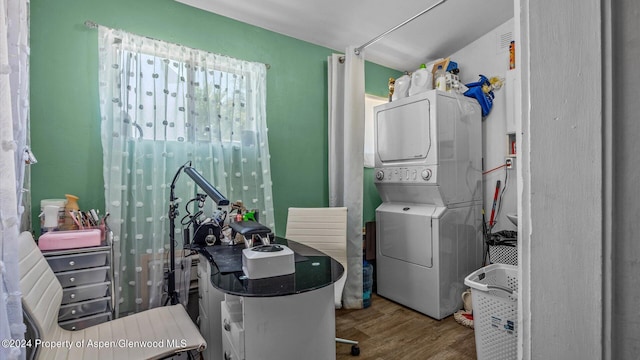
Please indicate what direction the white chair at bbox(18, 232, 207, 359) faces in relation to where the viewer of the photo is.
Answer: facing to the right of the viewer

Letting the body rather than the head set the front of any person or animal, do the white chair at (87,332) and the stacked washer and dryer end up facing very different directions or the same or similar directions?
very different directions

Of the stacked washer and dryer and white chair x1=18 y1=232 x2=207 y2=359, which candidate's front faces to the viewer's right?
the white chair

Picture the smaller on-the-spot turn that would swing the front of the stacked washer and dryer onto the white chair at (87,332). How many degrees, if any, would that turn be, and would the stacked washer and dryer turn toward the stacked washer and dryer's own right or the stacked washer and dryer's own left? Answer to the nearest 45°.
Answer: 0° — it already faces it

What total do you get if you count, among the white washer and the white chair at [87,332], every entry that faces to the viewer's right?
1

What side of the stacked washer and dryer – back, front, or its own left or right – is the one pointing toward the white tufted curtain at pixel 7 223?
front

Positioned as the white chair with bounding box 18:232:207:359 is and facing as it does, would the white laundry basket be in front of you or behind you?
in front

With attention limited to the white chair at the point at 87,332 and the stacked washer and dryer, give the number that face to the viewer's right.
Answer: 1

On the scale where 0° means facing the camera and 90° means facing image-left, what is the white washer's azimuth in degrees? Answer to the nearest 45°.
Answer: approximately 45°

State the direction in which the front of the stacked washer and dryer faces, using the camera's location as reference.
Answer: facing the viewer and to the left of the viewer
